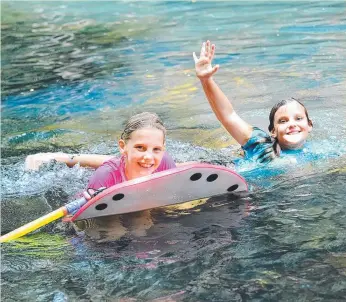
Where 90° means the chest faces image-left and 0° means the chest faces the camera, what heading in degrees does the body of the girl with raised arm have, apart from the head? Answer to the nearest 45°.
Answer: approximately 0°

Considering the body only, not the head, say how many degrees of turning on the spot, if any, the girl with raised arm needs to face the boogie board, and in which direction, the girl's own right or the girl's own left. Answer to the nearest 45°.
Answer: approximately 45° to the girl's own right
